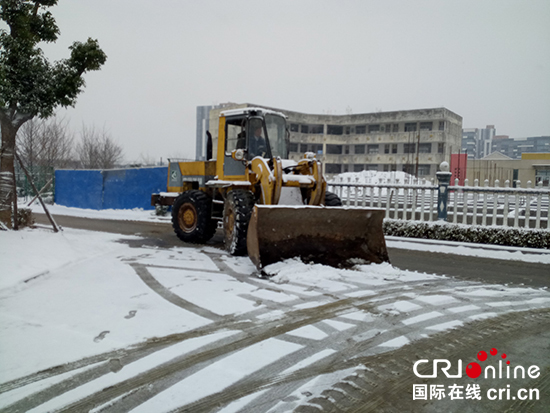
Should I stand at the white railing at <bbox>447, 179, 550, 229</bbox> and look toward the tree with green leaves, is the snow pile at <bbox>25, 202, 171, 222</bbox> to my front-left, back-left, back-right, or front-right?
front-right

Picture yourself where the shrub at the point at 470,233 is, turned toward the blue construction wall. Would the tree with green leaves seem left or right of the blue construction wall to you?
left

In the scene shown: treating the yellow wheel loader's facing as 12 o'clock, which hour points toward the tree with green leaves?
The tree with green leaves is roughly at 5 o'clock from the yellow wheel loader.

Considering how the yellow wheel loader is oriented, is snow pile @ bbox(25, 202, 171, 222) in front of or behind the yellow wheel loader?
behind

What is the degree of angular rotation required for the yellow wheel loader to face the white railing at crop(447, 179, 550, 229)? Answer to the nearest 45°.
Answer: approximately 90° to its left

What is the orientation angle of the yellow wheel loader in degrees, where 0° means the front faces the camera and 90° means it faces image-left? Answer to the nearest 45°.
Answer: approximately 315°

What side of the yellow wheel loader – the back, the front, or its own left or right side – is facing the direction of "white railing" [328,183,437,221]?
left

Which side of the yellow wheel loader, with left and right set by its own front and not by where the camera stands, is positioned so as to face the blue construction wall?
back

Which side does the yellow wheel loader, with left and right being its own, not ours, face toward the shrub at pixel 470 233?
left
